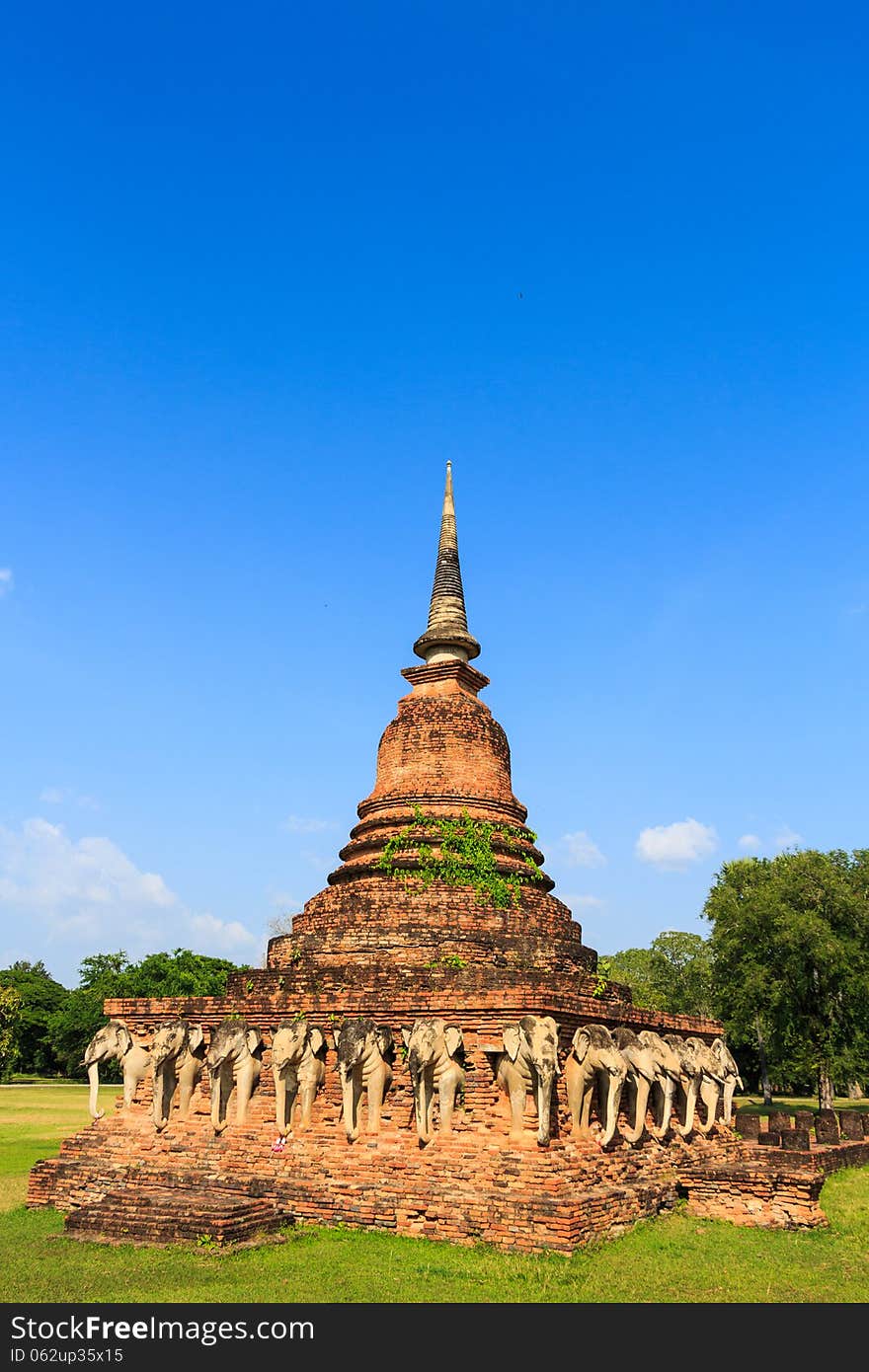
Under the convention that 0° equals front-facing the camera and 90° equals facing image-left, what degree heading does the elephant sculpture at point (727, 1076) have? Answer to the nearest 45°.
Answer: approximately 270°

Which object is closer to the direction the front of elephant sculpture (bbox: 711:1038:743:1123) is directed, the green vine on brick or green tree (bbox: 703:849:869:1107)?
the green tree

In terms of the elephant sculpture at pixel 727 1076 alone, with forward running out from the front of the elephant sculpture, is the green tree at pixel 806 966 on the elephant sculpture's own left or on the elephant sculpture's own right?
on the elephant sculpture's own left

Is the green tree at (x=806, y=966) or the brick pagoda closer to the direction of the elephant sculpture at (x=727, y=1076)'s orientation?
the green tree
